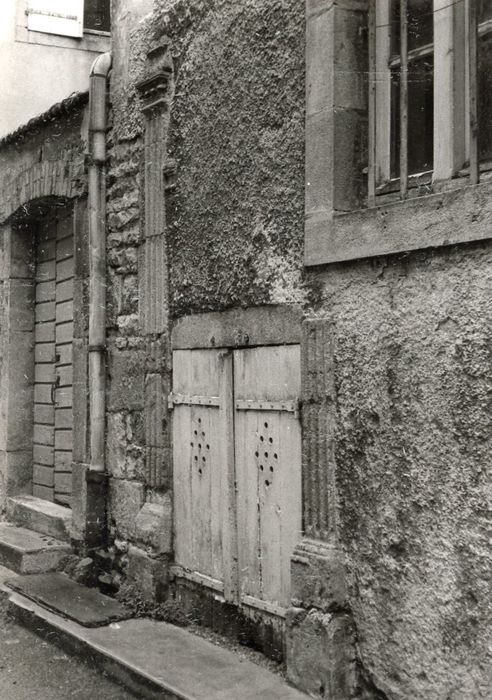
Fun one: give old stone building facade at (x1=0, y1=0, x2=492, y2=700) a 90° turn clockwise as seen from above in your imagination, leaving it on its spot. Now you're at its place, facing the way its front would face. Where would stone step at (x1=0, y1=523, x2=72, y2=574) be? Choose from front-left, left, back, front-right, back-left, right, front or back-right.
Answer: front

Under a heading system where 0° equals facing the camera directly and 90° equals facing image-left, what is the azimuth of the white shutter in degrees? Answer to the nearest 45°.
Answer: approximately 45°

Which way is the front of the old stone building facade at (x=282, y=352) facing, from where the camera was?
facing the viewer and to the left of the viewer

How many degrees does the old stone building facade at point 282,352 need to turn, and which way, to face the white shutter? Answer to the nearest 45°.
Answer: approximately 90° to its right

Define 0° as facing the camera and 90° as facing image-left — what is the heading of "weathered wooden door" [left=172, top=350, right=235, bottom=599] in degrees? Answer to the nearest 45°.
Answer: approximately 45°

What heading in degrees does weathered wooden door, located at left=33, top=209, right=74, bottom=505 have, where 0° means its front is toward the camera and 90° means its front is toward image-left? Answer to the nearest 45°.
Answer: approximately 45°

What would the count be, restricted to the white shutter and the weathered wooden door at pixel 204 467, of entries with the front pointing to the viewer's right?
0

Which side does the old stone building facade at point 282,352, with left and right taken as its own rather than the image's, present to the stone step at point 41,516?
right
